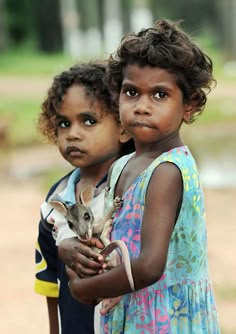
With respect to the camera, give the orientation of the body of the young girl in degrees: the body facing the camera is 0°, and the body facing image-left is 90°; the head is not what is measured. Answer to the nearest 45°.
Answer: approximately 45°

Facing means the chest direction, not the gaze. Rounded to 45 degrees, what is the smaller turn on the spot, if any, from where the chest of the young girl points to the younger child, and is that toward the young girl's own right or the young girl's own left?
approximately 90° to the young girl's own right
